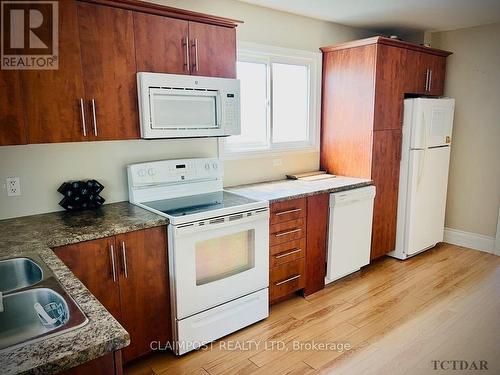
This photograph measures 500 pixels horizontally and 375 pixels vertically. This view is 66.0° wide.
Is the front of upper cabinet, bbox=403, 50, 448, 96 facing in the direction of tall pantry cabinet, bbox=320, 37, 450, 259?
no

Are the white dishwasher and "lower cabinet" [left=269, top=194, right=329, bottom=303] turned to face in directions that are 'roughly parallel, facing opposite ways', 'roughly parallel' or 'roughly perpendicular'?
roughly parallel

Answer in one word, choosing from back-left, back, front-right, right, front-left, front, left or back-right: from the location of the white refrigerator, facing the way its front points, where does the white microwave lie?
right

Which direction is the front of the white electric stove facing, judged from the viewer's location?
facing the viewer and to the right of the viewer

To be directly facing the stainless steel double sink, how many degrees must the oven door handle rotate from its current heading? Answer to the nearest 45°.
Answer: approximately 90° to its right

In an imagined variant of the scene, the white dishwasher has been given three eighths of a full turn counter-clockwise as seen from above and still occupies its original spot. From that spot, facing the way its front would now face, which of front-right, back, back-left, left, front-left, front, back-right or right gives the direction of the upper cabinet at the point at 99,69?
back-left

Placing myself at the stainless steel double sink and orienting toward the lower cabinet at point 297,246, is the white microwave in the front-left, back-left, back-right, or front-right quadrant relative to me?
front-left

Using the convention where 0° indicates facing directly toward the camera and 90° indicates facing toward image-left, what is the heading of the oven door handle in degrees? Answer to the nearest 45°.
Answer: approximately 315°

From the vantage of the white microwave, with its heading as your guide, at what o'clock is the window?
The window is roughly at 9 o'clock from the white microwave.

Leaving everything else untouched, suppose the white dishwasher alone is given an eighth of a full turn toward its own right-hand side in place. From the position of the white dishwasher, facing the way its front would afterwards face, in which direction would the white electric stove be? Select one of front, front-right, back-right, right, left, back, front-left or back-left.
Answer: front-right

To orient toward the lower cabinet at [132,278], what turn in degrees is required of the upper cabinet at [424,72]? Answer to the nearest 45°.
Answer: approximately 90° to its right

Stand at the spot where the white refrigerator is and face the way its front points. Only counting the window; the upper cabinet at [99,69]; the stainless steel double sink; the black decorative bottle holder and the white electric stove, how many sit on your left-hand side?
0

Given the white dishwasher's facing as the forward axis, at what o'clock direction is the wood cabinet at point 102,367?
The wood cabinet is roughly at 2 o'clock from the white dishwasher.

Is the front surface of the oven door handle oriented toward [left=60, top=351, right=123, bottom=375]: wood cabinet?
no

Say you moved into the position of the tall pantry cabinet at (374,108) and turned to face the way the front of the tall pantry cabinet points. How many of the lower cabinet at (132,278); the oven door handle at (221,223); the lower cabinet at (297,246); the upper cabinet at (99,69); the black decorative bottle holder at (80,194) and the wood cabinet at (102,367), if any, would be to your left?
0

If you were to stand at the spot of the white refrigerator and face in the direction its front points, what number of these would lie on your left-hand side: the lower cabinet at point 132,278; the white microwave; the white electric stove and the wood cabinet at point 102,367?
0

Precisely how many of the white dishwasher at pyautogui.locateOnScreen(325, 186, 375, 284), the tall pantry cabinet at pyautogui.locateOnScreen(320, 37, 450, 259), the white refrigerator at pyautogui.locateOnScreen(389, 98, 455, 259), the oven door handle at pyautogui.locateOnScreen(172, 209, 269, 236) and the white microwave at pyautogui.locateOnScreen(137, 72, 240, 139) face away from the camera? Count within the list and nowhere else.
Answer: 0

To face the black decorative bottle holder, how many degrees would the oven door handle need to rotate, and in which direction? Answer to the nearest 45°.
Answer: approximately 135° to its right

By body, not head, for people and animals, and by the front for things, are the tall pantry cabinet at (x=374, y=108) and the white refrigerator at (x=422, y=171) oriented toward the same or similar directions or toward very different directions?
same or similar directions

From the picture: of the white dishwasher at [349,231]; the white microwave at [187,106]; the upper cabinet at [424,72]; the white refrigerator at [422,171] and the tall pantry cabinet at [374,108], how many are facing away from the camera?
0

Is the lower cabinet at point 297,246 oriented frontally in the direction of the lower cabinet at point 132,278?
no
